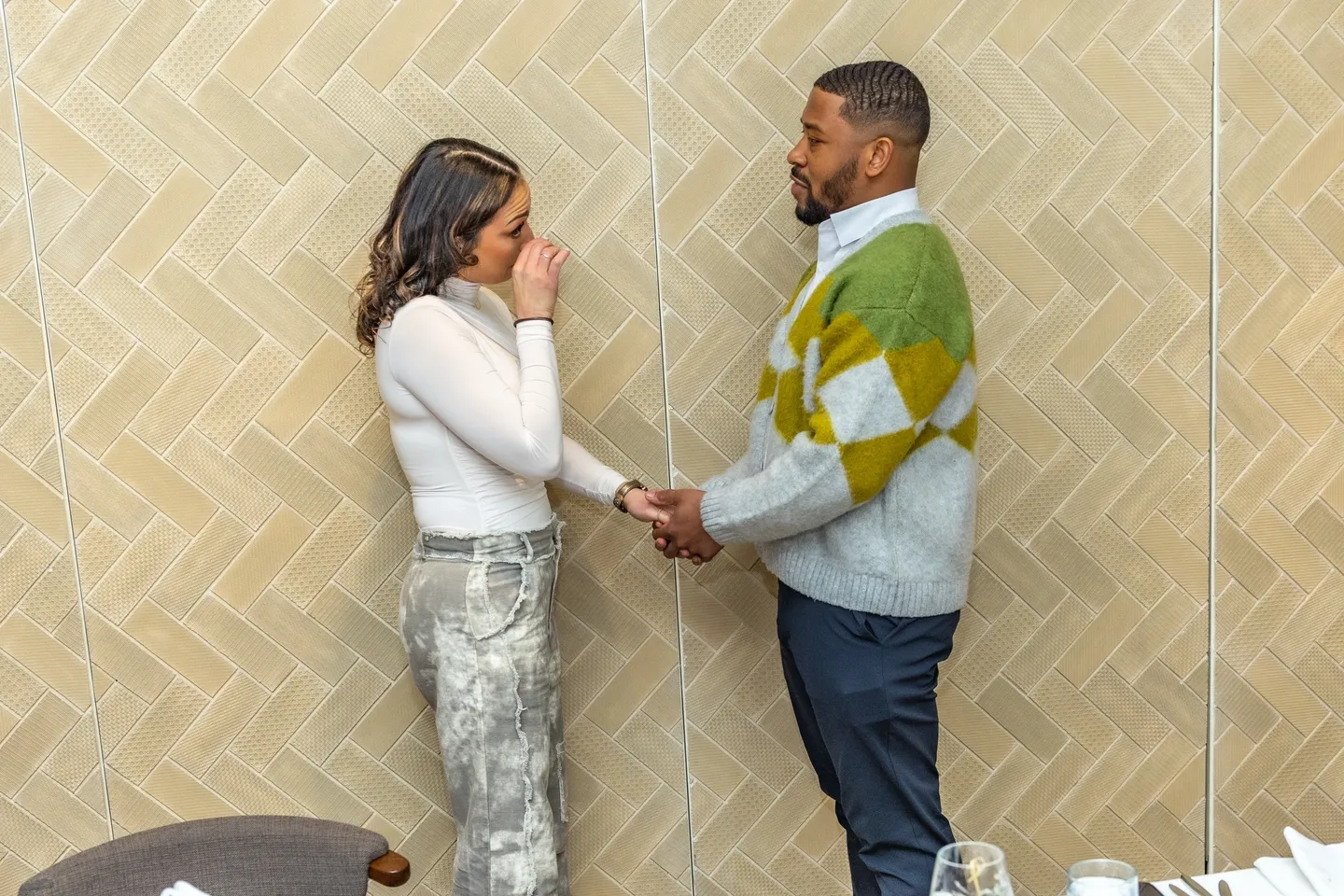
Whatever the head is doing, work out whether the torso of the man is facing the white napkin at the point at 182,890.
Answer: no

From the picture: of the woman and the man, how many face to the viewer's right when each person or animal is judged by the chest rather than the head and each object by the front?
1

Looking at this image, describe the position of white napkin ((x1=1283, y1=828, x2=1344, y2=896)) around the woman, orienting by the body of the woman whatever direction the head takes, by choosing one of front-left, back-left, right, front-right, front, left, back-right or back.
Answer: front-right

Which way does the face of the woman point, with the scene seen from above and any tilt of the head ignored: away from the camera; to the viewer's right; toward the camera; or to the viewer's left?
to the viewer's right

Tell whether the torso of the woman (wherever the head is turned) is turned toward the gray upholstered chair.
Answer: no

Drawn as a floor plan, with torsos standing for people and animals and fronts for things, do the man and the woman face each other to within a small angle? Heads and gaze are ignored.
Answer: yes

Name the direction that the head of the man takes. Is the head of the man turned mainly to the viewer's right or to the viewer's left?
to the viewer's left

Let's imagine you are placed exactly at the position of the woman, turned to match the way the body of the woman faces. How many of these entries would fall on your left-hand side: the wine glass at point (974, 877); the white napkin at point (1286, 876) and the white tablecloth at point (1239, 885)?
0

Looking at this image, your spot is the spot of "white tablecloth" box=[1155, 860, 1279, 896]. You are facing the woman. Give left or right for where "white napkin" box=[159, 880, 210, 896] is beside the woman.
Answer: left

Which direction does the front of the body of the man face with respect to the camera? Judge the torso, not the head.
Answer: to the viewer's left

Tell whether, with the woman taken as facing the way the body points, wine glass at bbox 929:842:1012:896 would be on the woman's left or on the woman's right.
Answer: on the woman's right

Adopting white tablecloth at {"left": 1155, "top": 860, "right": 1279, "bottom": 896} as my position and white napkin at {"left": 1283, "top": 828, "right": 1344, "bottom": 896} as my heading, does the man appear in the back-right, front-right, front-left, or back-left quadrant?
back-left

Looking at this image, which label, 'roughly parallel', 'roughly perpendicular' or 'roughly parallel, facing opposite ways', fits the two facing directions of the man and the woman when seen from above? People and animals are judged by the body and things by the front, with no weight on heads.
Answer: roughly parallel, facing opposite ways

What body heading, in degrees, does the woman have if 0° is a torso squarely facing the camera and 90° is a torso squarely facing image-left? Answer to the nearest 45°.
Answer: approximately 270°
